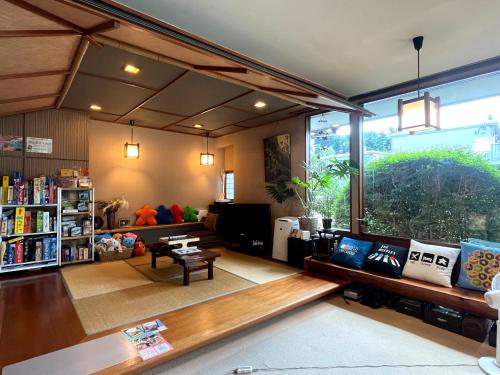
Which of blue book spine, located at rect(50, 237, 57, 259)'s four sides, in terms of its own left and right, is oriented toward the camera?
front

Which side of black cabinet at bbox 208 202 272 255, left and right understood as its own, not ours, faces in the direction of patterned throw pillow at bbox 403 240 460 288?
left

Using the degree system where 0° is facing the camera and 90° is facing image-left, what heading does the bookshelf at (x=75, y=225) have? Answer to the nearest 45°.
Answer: approximately 315°

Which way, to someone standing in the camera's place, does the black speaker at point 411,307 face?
facing the viewer and to the left of the viewer

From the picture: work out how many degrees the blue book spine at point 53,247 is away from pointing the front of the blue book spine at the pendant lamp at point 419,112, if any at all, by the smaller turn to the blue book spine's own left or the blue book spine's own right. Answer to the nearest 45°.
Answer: approximately 45° to the blue book spine's own left

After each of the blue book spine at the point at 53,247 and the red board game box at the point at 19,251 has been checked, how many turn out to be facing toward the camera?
2

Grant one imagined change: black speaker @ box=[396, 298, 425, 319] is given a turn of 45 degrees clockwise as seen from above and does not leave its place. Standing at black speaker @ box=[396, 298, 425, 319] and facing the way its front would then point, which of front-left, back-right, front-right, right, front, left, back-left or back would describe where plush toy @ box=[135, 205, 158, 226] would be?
front

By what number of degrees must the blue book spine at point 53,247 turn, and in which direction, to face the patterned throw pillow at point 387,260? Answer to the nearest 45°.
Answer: approximately 45° to its left

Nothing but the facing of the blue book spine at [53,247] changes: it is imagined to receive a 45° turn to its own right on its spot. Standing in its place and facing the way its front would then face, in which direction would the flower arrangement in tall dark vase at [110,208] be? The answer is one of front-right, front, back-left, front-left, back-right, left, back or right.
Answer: back

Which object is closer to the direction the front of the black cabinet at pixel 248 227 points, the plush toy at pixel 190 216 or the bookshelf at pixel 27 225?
the bookshelf

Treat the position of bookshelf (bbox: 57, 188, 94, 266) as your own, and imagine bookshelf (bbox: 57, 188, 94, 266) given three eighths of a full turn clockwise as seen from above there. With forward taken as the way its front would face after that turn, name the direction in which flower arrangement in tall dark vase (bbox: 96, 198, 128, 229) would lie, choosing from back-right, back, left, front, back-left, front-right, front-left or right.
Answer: back-right

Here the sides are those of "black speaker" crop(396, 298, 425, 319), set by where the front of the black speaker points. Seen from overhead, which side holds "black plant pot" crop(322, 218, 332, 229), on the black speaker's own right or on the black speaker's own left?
on the black speaker's own right

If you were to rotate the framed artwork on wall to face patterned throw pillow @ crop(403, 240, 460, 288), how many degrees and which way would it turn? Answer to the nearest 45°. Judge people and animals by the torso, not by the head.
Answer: approximately 90° to its left

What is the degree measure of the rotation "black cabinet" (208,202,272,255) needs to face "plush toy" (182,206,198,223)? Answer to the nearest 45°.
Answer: approximately 90° to its right
